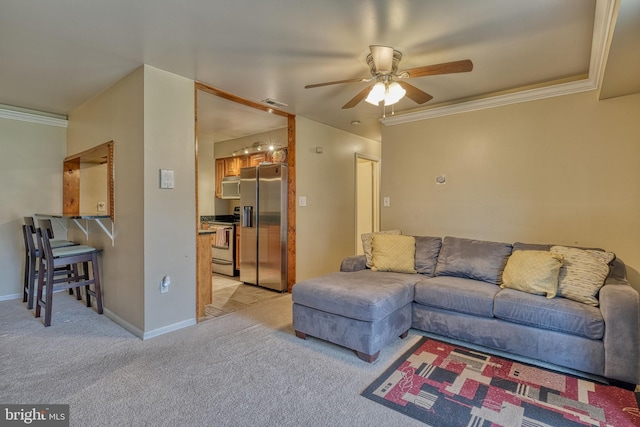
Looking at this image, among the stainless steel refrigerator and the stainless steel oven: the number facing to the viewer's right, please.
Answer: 0

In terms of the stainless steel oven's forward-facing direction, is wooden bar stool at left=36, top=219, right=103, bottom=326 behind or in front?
in front

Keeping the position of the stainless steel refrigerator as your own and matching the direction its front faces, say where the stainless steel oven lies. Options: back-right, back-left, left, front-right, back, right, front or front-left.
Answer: right

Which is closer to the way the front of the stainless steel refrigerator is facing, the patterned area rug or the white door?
the patterned area rug

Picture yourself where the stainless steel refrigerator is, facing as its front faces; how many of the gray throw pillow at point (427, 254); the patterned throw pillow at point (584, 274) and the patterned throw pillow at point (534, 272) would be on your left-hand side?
3

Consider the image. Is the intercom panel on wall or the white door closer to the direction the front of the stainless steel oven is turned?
the intercom panel on wall

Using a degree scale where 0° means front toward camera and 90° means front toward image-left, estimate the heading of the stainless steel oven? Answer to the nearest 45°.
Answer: approximately 45°

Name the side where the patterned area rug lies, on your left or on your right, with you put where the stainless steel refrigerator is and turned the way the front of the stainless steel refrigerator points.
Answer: on your left

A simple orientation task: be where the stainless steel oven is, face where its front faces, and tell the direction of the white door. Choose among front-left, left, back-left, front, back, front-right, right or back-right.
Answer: back-left

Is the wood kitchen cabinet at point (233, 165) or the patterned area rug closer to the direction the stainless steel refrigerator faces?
the patterned area rug

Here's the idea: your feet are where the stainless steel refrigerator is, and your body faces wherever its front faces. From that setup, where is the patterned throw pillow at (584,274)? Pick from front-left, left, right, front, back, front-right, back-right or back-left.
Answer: left

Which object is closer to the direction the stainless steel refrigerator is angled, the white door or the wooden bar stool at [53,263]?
the wooden bar stool
